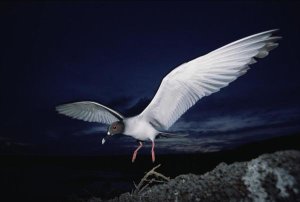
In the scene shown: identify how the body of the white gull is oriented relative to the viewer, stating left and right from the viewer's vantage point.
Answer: facing the viewer and to the left of the viewer

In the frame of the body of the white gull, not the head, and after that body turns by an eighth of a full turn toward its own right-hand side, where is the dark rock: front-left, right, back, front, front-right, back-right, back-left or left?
left
